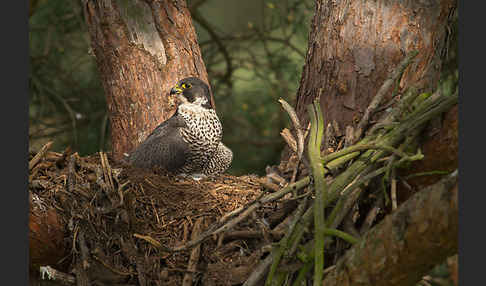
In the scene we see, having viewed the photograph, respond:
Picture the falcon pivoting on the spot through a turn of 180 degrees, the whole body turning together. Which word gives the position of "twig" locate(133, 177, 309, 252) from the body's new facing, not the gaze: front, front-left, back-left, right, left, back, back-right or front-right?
back-left

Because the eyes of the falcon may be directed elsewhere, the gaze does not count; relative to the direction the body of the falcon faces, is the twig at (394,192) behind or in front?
in front

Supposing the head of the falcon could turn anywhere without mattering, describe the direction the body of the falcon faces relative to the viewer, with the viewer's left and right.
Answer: facing the viewer and to the right of the viewer

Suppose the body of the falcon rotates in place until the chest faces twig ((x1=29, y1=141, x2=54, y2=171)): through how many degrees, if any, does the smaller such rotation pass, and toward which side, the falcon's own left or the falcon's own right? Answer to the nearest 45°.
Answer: approximately 90° to the falcon's own right

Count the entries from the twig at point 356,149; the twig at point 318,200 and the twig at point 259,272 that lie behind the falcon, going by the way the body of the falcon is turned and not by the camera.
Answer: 0

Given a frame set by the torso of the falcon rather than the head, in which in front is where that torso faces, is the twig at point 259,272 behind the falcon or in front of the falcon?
in front
